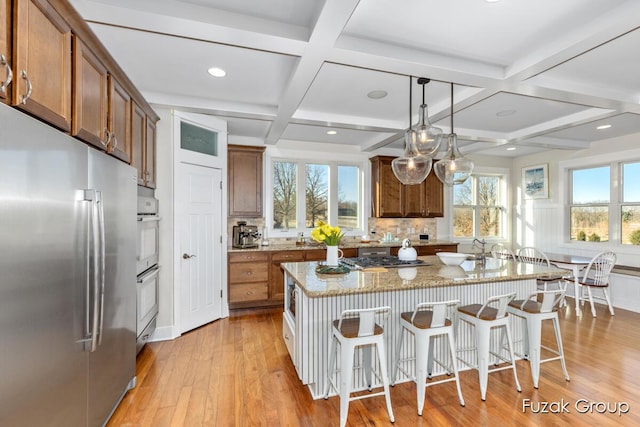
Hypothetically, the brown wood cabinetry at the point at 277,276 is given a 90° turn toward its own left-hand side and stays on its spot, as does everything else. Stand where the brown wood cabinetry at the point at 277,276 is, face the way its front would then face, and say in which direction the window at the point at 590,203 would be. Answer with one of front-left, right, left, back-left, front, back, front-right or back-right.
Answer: front

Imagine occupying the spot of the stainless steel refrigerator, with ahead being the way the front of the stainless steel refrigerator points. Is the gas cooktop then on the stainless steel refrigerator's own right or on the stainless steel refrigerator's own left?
on the stainless steel refrigerator's own left

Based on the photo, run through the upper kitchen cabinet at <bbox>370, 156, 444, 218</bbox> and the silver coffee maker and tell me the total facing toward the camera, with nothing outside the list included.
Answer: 2

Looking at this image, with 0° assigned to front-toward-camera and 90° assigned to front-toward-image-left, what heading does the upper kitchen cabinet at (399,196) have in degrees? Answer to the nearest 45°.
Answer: approximately 0°

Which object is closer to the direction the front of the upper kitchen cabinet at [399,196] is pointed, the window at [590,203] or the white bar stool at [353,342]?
the white bar stool

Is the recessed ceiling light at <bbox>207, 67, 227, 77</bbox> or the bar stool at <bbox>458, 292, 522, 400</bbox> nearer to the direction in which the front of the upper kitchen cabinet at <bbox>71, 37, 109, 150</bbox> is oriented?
the bar stool

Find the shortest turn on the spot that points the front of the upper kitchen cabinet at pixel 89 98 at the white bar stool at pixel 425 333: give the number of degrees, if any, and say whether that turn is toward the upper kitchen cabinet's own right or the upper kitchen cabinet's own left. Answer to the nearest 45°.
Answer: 0° — it already faces it

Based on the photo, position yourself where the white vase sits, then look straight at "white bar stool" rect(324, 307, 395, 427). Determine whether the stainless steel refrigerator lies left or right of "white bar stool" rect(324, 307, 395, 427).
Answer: right

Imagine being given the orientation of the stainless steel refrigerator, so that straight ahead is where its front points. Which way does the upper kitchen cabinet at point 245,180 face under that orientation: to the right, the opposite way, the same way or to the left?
to the right

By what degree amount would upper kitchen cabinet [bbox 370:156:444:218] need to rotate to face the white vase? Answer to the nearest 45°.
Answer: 0° — it already faces it
